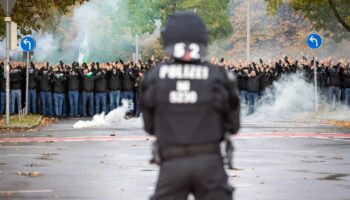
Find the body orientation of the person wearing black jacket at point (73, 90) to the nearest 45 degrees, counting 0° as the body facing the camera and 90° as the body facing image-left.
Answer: approximately 0°

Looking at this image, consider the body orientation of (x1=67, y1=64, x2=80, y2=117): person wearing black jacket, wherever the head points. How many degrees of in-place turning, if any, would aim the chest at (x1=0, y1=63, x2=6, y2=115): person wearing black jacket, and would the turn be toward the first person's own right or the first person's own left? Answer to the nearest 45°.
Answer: approximately 90° to the first person's own right

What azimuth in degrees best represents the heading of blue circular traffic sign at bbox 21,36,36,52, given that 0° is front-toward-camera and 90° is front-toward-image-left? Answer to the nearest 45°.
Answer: approximately 0°

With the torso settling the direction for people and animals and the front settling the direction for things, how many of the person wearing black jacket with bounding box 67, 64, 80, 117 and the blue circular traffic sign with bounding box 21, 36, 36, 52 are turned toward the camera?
2

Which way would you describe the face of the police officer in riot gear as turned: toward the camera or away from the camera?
away from the camera

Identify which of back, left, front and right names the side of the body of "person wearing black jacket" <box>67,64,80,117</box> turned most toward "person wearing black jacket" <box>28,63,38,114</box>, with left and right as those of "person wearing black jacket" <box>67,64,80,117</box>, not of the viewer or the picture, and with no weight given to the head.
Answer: right

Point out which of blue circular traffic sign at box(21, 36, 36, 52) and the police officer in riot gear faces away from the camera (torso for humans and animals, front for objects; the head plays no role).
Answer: the police officer in riot gear

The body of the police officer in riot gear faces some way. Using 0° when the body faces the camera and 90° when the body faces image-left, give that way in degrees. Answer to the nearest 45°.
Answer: approximately 180°
